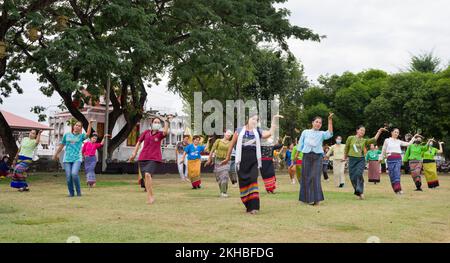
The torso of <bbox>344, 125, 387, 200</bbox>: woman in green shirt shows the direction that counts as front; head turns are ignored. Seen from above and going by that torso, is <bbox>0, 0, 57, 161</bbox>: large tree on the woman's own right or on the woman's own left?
on the woman's own right

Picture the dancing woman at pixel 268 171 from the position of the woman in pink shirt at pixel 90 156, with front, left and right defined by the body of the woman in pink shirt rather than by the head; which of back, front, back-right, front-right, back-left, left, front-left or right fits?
front-left

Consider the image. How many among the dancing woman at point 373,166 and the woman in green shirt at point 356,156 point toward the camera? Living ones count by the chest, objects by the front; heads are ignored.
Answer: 2

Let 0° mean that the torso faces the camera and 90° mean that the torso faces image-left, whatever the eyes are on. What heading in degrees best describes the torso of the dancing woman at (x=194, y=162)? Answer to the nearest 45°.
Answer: approximately 0°

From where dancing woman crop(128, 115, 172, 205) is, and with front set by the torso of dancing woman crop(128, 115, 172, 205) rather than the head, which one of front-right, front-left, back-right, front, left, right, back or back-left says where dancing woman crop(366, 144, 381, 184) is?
back-left

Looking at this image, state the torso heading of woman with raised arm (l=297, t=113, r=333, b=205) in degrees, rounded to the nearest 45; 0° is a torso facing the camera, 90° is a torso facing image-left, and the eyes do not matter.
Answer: approximately 0°

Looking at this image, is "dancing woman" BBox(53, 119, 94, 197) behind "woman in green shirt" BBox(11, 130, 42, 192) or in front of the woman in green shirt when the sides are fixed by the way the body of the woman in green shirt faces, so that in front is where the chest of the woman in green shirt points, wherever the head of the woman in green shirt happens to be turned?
in front
